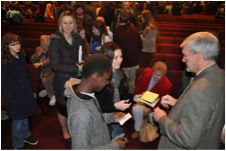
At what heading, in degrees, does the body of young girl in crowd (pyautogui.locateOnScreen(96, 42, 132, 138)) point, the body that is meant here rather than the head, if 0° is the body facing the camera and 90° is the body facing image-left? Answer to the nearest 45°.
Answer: approximately 315°

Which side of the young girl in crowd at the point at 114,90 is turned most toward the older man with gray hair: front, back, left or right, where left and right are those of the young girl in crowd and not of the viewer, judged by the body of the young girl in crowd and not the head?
front

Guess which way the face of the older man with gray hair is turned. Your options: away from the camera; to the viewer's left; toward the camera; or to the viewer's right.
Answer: to the viewer's left

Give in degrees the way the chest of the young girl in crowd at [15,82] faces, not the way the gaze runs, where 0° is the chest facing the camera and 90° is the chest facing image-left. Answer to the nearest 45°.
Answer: approximately 315°

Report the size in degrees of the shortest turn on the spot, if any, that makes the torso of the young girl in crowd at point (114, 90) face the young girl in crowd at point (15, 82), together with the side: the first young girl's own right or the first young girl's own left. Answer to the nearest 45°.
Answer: approximately 135° to the first young girl's own right

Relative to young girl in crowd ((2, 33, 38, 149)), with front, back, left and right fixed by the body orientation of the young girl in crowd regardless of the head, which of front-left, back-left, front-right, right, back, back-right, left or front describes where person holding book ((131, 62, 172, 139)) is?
front-left

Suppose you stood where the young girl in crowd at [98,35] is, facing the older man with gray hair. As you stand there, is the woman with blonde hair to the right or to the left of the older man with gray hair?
right

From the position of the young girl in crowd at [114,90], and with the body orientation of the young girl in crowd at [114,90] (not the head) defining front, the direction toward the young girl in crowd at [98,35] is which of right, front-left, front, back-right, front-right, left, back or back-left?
back-left

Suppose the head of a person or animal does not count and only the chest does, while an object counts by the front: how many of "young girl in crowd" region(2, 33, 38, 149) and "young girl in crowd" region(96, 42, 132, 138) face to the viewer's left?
0

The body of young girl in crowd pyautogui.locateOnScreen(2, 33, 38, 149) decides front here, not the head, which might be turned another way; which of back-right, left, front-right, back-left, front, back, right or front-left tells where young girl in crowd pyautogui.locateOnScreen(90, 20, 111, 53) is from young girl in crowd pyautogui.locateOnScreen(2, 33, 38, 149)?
left
